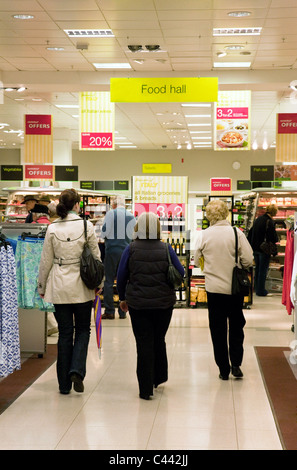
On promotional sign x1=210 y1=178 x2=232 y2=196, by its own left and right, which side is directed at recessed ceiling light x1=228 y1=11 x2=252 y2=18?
front

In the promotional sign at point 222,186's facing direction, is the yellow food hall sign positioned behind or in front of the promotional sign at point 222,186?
in front

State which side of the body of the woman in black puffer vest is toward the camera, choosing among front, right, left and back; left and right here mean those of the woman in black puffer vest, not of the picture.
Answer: back

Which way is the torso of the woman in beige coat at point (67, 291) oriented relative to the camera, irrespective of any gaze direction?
away from the camera

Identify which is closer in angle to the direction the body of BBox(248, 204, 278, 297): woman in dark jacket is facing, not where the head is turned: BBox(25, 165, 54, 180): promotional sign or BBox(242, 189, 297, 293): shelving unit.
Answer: the shelving unit

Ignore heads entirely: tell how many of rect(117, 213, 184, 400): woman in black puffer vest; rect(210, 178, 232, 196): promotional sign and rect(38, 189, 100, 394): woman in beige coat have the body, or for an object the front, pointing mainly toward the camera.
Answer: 1

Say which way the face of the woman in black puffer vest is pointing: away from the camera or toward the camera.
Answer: away from the camera

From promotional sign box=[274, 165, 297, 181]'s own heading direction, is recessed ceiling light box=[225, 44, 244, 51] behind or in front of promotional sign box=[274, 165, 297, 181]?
in front

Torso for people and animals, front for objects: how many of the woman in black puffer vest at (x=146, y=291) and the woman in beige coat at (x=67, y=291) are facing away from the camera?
2

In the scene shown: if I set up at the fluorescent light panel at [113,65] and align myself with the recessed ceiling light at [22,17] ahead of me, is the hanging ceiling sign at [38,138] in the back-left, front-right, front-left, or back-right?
back-right
